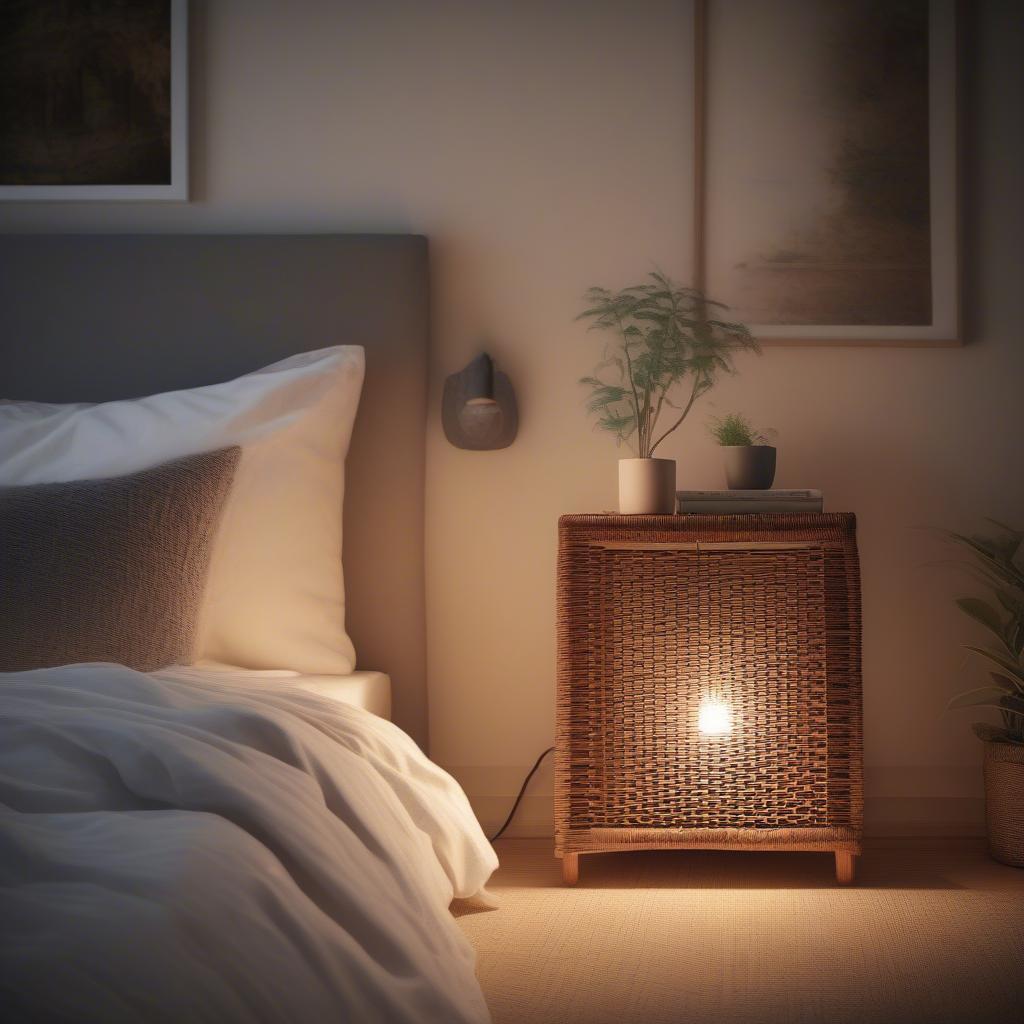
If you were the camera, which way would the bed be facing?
facing the viewer

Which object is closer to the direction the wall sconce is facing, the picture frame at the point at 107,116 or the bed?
the bed

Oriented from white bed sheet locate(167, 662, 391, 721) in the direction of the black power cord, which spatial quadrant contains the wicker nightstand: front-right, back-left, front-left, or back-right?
front-right

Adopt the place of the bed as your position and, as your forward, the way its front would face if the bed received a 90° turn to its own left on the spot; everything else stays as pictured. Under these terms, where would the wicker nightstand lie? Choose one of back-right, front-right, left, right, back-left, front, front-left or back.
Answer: front

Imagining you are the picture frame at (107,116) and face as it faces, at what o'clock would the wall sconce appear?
The wall sconce is roughly at 10 o'clock from the picture frame.

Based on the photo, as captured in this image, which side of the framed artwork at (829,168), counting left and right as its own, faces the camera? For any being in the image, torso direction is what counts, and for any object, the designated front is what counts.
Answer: front

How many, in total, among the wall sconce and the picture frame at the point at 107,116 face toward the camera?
2

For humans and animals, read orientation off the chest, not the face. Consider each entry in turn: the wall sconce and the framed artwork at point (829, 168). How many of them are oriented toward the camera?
2

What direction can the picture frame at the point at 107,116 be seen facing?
toward the camera

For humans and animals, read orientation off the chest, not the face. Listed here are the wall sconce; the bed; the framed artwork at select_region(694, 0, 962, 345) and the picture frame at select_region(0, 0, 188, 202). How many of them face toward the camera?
4

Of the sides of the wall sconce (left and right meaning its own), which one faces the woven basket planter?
left
